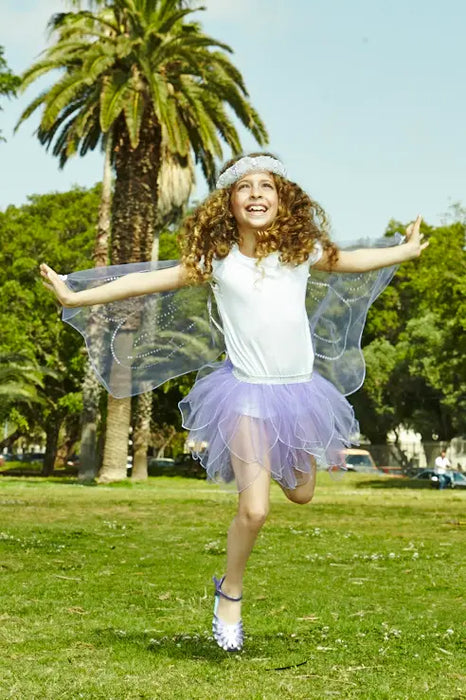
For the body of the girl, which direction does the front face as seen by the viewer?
toward the camera

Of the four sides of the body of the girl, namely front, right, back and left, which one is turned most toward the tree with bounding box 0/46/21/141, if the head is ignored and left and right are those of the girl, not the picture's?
back

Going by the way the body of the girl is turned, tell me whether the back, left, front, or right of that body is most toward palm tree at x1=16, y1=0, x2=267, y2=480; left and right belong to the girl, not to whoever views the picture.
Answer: back
